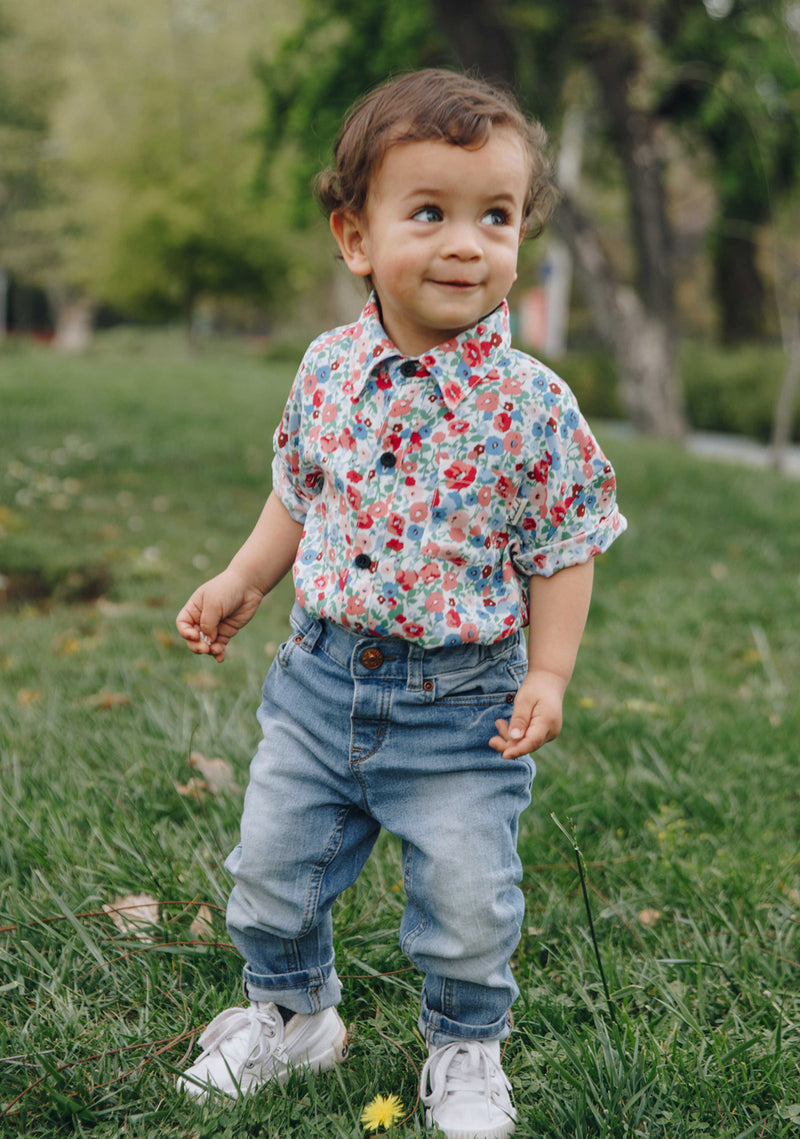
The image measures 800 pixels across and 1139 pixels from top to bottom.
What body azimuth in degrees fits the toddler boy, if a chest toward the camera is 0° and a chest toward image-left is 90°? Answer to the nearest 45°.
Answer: approximately 0°

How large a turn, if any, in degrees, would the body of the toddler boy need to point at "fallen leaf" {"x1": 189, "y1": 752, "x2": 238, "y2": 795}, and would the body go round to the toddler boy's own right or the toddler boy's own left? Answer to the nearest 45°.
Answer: approximately 135° to the toddler boy's own right

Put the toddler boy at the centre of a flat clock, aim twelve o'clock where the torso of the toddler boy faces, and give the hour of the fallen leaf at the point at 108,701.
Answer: The fallen leaf is roughly at 5 o'clock from the toddler boy.

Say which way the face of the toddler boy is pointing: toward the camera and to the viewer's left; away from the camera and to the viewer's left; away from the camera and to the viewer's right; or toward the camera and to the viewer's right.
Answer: toward the camera and to the viewer's right

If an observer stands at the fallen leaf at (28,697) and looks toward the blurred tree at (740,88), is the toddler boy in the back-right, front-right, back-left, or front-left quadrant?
back-right

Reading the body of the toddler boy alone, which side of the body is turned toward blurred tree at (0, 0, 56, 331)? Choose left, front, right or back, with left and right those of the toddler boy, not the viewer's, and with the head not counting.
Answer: back

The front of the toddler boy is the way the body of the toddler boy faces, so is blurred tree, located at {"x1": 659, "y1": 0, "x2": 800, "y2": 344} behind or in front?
behind

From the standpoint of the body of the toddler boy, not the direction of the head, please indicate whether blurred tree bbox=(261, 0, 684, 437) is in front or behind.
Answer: behind
